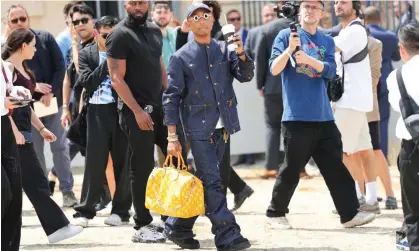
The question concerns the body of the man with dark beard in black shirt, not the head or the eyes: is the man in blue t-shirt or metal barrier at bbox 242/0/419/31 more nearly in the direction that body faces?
the man in blue t-shirt

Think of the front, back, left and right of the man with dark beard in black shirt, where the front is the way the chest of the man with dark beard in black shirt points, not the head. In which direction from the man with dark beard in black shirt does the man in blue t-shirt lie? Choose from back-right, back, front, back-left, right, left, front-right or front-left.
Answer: front-left

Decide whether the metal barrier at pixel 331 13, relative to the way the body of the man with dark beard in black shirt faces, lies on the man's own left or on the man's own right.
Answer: on the man's own left

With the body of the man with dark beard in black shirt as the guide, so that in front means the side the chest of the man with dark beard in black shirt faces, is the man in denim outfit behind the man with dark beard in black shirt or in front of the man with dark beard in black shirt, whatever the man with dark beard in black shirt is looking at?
in front

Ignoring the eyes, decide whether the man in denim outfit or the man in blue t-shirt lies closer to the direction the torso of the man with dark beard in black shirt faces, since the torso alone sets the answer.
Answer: the man in denim outfit

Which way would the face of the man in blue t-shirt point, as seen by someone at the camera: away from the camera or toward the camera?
toward the camera

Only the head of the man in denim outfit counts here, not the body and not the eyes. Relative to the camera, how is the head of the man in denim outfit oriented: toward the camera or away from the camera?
toward the camera

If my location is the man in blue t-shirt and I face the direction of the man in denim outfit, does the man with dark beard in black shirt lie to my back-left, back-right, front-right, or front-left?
front-right

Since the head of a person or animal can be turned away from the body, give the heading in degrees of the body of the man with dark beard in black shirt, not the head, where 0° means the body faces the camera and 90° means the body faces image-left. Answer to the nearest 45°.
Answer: approximately 315°

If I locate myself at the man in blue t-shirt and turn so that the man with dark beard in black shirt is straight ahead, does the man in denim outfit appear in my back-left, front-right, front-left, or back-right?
front-left

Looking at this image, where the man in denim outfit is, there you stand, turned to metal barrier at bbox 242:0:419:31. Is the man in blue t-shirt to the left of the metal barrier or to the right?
right

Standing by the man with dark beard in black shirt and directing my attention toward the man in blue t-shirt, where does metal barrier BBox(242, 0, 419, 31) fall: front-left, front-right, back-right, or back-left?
front-left
